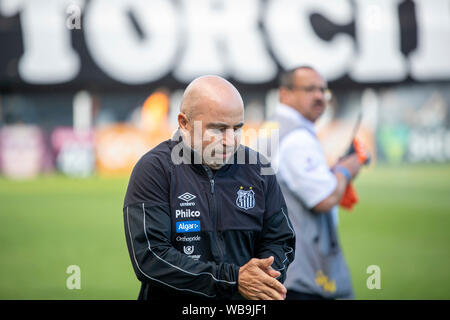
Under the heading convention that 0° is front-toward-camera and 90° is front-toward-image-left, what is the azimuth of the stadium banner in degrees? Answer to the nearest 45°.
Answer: approximately 0°
